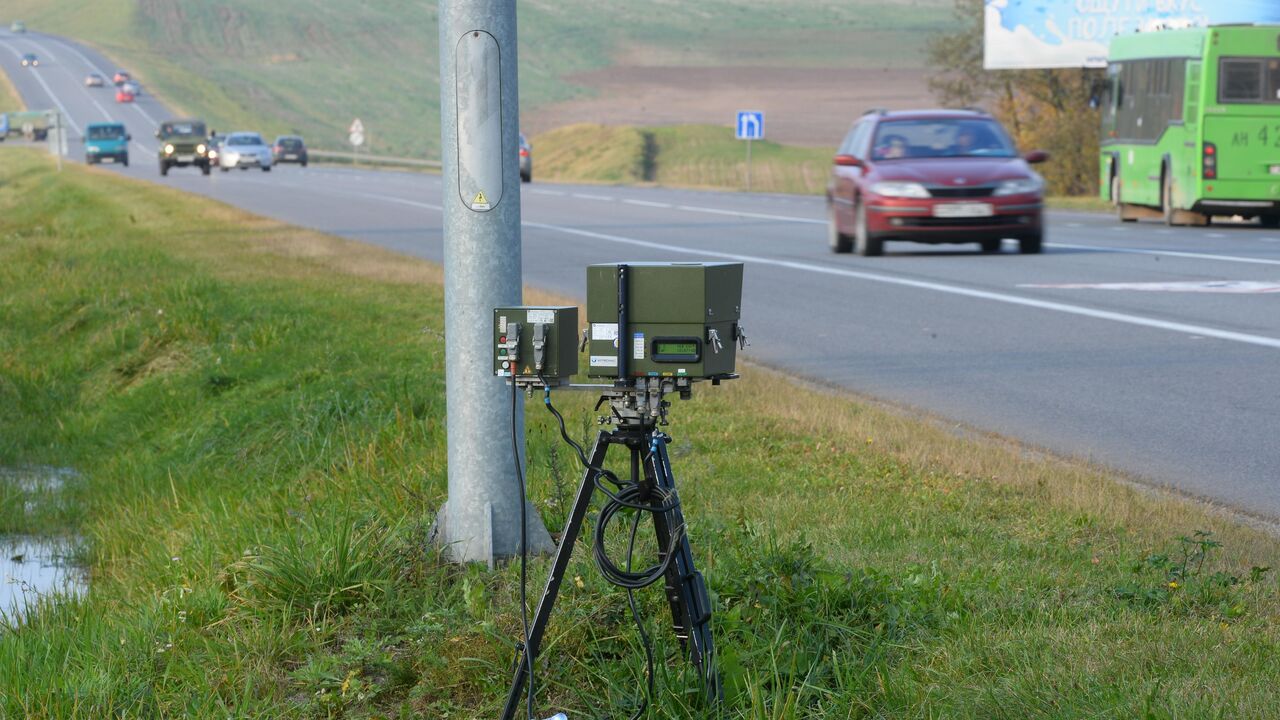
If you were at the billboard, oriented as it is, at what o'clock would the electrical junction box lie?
The electrical junction box is roughly at 12 o'clock from the billboard.

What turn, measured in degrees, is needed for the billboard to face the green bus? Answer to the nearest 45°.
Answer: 0° — it already faces it

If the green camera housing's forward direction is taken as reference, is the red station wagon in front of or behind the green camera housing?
in front

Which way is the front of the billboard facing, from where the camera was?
facing the viewer

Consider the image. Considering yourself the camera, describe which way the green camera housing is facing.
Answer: facing away from the viewer

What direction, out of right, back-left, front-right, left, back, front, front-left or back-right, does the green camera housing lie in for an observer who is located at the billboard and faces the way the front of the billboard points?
front

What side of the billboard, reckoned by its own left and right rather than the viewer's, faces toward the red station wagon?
front

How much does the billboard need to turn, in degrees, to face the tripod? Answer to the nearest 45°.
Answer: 0° — it already faces it

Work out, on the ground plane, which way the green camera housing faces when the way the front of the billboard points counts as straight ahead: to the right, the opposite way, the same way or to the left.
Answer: the opposite way
